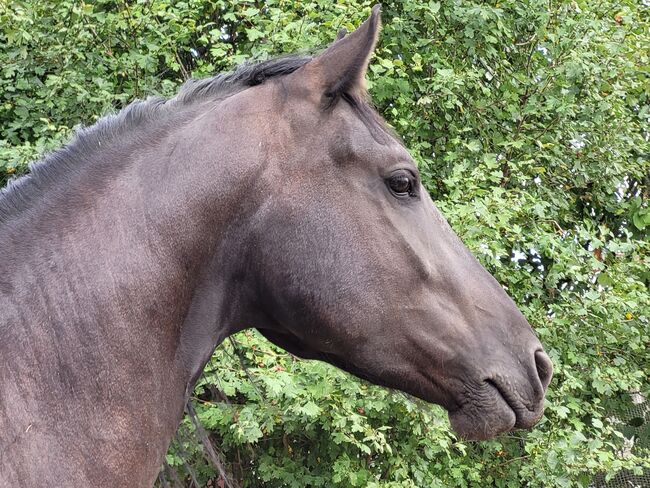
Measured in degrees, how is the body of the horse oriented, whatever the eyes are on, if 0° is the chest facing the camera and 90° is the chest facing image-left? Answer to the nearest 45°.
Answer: approximately 270°
